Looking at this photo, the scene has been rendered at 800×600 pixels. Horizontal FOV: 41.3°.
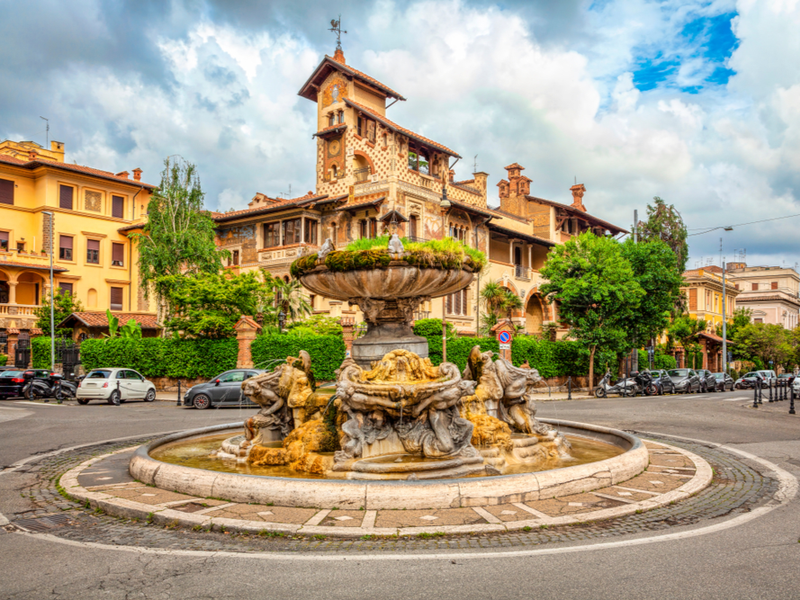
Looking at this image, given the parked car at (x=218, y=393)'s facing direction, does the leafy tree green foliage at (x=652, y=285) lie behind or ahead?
behind

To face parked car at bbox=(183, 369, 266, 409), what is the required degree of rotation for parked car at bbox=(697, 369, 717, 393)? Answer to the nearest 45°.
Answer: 0° — it already faces it

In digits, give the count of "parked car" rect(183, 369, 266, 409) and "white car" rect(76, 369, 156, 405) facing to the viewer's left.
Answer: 1

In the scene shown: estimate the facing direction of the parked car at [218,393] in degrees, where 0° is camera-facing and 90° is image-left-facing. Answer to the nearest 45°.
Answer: approximately 90°

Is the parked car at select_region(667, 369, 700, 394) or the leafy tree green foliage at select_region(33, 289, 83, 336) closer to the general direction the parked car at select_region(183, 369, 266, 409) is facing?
the leafy tree green foliage

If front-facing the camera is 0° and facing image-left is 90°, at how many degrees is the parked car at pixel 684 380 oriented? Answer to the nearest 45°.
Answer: approximately 45°
